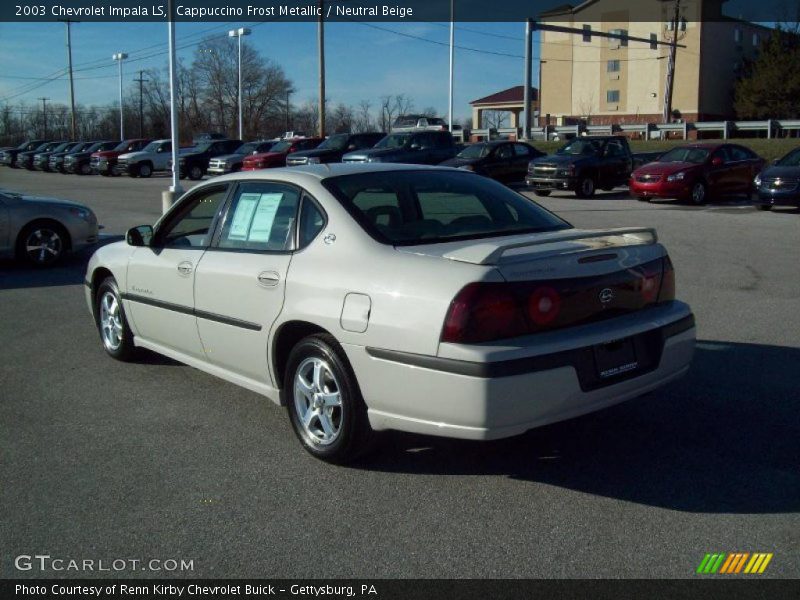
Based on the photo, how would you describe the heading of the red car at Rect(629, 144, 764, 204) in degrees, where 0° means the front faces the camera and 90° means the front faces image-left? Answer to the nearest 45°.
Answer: approximately 45°

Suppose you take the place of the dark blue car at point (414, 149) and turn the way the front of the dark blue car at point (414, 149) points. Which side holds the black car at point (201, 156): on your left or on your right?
on your right

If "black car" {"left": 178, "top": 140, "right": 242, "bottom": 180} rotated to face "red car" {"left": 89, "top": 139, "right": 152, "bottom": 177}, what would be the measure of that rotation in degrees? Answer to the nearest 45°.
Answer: approximately 90° to its right

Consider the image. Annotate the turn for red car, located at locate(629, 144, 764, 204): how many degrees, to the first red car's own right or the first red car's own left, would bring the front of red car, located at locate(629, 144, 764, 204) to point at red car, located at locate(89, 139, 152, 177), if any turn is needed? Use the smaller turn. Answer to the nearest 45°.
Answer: approximately 90° to the first red car's own right

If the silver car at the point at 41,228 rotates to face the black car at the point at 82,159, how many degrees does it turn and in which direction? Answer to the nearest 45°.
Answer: approximately 90° to its left

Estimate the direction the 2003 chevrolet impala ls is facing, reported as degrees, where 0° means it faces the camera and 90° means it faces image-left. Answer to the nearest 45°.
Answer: approximately 135°

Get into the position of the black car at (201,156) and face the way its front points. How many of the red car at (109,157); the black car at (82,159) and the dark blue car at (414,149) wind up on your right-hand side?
2

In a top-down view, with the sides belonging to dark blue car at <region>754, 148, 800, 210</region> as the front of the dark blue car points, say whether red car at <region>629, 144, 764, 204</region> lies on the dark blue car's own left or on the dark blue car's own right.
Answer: on the dark blue car's own right

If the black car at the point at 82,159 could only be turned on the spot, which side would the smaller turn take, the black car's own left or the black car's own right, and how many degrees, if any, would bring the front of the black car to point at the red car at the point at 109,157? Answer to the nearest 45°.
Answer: approximately 45° to the black car's own left

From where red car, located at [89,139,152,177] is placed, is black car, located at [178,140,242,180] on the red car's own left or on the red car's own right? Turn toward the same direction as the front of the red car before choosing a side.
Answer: on the red car's own left

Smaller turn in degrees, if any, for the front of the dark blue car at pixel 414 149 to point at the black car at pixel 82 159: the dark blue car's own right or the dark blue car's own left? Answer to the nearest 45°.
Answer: approximately 90° to the dark blue car's own right
